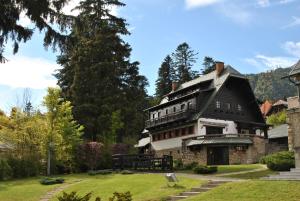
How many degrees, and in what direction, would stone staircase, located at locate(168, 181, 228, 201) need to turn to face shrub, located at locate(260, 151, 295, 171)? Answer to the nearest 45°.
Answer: approximately 180°

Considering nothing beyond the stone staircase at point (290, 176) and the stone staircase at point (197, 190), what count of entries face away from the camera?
0

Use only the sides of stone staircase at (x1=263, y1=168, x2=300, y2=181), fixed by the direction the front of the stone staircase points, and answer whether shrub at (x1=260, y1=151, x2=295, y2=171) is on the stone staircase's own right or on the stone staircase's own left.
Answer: on the stone staircase's own right

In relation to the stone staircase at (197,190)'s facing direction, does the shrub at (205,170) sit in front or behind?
behind

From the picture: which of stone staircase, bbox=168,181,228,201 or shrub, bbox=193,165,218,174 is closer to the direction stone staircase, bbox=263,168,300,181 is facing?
the stone staircase

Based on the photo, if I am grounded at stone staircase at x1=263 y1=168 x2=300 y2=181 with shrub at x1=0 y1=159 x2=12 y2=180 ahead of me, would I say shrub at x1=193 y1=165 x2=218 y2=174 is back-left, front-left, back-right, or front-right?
front-right

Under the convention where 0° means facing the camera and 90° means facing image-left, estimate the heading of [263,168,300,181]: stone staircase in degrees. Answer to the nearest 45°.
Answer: approximately 90°

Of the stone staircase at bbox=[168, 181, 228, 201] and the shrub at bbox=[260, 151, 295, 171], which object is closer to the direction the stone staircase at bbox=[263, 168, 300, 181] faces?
the stone staircase

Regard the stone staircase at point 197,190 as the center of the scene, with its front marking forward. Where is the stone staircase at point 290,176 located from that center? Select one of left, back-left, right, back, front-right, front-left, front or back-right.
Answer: back-left

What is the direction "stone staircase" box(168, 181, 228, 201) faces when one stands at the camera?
facing the viewer and to the left of the viewer

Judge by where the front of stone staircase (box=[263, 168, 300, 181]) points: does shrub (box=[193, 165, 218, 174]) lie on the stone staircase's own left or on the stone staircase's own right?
on the stone staircase's own right

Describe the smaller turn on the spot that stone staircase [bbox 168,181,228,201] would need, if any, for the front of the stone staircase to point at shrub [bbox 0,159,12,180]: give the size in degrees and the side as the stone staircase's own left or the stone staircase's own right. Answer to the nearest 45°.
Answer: approximately 90° to the stone staircase's own right
